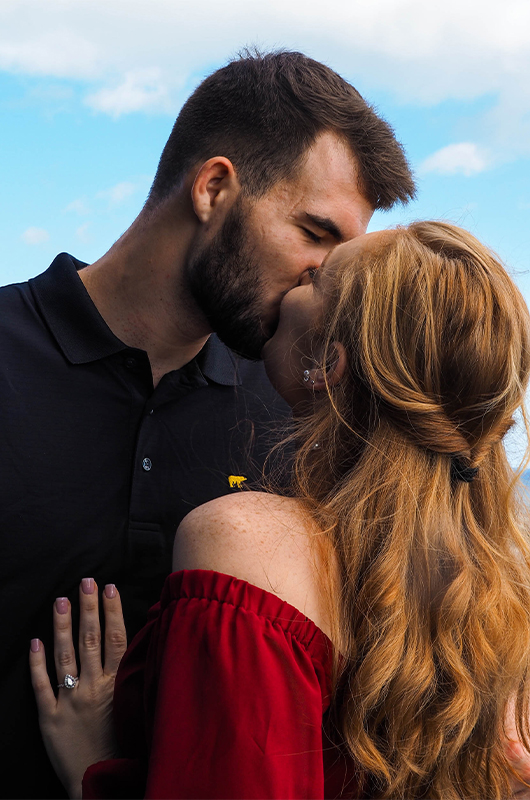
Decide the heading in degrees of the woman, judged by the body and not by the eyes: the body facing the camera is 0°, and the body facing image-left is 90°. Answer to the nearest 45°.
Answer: approximately 135°

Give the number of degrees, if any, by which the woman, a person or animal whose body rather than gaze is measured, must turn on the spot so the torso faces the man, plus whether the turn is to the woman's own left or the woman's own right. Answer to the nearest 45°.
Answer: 0° — they already face them

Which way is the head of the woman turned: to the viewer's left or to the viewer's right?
to the viewer's left

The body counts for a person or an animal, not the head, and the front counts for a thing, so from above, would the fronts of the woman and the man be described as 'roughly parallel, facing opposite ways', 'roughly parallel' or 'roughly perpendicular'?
roughly parallel, facing opposite ways

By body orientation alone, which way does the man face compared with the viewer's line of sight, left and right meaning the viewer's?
facing the viewer and to the right of the viewer
